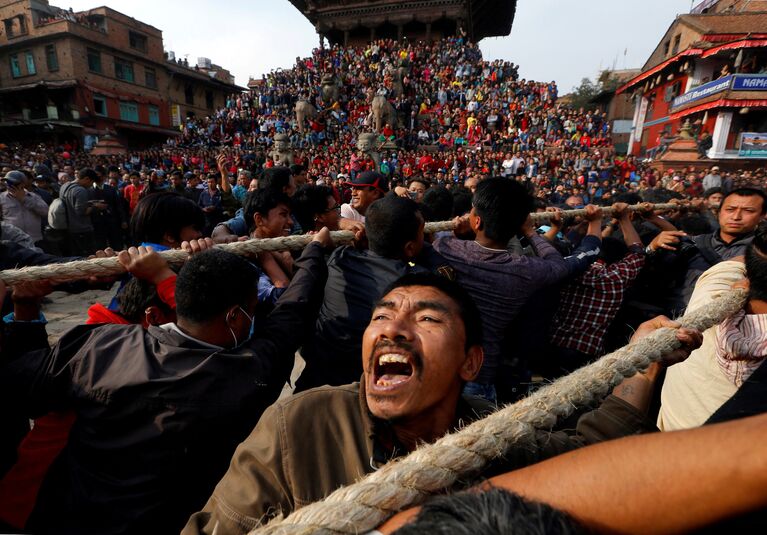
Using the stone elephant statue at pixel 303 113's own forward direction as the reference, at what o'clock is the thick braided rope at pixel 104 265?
The thick braided rope is roughly at 12 o'clock from the stone elephant statue.

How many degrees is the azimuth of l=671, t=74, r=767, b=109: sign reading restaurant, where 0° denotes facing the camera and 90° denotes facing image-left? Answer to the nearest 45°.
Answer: approximately 45°

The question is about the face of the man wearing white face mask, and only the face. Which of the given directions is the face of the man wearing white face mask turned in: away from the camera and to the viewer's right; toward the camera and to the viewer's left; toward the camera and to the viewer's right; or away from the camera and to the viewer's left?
away from the camera and to the viewer's right

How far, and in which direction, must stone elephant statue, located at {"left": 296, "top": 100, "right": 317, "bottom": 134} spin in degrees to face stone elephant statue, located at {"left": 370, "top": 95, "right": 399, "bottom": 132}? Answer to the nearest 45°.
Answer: approximately 45° to its left

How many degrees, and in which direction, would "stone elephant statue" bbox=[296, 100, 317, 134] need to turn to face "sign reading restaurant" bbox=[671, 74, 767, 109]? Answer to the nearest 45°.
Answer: approximately 90° to its left

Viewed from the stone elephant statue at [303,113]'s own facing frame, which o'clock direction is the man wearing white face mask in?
The man wearing white face mask is roughly at 12 o'clock from the stone elephant statue.

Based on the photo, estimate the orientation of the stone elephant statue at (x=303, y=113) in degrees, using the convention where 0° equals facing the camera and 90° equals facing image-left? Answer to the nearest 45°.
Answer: approximately 0°

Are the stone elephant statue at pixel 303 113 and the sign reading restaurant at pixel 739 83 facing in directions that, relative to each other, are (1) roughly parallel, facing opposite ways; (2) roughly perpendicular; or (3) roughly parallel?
roughly parallel
